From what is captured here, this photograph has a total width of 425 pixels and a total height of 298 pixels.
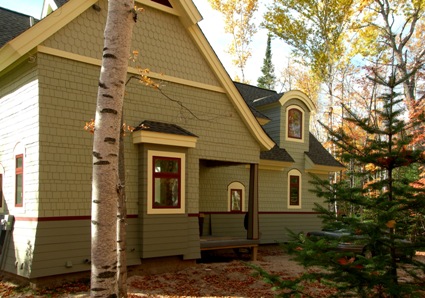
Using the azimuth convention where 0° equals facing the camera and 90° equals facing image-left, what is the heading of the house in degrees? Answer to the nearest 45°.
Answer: approximately 315°

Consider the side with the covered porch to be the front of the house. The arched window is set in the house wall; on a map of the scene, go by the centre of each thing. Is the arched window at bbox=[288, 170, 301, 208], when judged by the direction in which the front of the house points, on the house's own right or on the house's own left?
on the house's own left

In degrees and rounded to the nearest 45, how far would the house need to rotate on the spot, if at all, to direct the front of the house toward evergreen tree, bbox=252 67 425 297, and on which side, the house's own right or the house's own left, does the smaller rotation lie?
0° — it already faces it

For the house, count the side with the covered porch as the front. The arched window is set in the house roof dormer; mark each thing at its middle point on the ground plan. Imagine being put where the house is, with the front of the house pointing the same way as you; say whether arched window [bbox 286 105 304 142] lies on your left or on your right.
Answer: on your left
